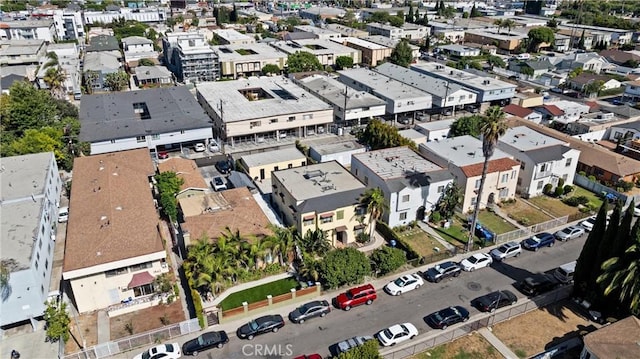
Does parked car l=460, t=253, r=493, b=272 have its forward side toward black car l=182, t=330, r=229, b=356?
yes

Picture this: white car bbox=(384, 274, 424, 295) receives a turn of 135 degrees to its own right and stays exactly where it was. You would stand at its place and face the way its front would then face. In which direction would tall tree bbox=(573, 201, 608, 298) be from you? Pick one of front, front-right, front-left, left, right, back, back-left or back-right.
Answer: right

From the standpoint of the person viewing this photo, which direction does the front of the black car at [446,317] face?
facing away from the viewer and to the right of the viewer

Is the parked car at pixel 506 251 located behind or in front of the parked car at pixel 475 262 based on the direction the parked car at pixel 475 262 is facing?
behind

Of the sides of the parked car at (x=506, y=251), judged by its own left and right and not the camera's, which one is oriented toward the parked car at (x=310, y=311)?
front

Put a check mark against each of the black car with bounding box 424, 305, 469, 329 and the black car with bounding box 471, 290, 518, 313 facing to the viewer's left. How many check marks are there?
0

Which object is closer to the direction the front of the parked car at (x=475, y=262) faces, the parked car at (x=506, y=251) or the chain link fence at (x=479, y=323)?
the chain link fence

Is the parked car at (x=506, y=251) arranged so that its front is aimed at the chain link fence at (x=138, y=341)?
yes

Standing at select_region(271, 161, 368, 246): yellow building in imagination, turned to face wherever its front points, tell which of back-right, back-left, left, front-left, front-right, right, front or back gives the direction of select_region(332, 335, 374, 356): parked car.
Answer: front-right

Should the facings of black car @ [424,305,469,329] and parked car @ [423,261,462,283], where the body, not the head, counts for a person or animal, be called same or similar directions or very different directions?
very different directions

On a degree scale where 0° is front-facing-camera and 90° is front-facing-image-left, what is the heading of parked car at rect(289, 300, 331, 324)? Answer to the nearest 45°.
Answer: approximately 45°

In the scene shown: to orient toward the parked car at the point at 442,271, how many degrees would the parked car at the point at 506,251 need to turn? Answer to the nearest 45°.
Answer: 0° — it already faces it

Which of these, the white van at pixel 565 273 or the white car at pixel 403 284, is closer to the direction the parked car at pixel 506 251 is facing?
the white car

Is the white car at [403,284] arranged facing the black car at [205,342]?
yes
